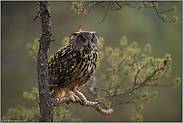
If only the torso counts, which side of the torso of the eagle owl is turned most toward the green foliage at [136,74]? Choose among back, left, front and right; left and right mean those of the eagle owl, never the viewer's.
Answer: left

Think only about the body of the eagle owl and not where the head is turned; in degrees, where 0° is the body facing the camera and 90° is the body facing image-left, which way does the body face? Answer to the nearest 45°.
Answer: approximately 315°
